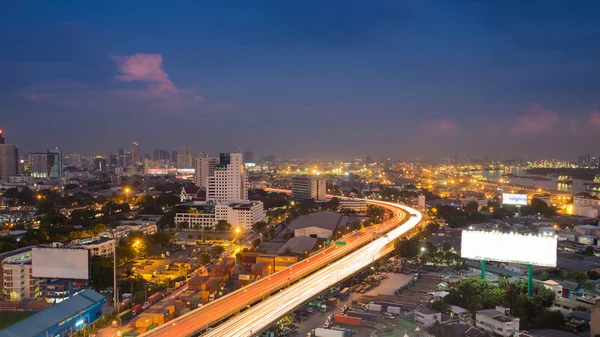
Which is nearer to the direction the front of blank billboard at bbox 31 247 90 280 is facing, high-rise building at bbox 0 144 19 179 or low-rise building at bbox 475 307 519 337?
the low-rise building

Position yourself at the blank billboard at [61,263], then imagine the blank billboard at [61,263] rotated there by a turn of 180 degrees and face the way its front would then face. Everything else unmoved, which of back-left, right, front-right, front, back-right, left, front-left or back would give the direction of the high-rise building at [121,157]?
front

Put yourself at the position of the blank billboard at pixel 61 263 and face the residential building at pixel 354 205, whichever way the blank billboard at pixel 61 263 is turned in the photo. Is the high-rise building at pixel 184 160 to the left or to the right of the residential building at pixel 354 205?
left

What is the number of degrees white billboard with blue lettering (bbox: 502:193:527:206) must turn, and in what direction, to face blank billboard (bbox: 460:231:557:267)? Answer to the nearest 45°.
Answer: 0° — it already faces it

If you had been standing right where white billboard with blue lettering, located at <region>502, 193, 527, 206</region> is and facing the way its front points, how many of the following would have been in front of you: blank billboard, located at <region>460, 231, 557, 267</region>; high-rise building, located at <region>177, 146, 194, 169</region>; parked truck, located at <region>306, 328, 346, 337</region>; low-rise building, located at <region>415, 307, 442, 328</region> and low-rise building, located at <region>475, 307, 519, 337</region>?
4

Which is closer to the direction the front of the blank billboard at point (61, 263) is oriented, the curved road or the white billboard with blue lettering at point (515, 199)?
the curved road

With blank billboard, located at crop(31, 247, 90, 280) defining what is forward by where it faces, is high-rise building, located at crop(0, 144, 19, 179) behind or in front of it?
behind

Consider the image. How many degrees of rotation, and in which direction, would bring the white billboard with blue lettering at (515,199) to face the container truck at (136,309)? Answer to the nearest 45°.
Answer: approximately 45° to its right

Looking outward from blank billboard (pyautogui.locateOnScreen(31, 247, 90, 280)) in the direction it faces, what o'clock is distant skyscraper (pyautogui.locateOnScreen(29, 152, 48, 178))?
The distant skyscraper is roughly at 6 o'clock from the blank billboard.

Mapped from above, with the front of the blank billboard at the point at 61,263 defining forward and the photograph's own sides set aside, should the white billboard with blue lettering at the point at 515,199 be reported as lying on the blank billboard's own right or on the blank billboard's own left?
on the blank billboard's own left

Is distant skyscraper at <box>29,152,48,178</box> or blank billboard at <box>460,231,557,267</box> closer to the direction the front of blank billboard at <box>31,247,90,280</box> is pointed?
the blank billboard

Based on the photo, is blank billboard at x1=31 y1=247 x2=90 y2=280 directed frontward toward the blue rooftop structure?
yes

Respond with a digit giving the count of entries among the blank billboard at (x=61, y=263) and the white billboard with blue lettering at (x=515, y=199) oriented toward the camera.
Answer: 2

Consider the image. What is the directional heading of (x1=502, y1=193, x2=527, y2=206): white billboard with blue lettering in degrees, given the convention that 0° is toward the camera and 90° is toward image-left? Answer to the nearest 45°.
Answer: approximately 0°

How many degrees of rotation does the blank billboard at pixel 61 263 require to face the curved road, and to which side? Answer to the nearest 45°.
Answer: approximately 45° to its left

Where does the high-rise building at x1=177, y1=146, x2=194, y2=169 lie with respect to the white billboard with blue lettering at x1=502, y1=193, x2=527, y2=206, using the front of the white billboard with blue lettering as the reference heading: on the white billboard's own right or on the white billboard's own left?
on the white billboard's own right

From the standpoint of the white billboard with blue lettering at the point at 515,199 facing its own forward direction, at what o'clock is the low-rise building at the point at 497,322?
The low-rise building is roughly at 12 o'clock from the white billboard with blue lettering.
